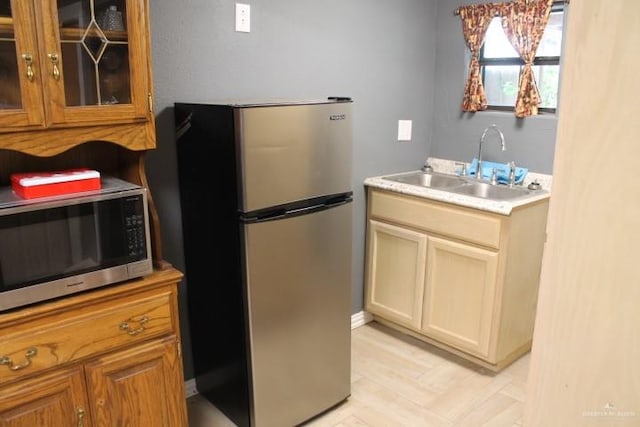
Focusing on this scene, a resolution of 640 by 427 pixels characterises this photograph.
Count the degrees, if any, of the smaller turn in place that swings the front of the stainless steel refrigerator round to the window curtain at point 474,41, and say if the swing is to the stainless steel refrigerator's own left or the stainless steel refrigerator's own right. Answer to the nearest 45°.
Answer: approximately 90° to the stainless steel refrigerator's own left

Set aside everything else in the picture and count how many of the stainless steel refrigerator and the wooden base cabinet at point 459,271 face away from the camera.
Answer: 0

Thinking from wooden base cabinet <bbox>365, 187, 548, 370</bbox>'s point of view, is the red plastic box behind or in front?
in front

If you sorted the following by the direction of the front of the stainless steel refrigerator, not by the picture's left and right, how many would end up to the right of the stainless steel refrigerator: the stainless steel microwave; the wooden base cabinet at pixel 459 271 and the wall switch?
1

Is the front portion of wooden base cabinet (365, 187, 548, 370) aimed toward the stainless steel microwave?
yes

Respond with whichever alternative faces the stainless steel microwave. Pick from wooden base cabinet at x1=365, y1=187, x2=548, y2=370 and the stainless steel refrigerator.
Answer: the wooden base cabinet

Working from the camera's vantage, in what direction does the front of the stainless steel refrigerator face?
facing the viewer and to the right of the viewer

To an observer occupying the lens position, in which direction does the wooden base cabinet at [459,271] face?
facing the viewer and to the left of the viewer
